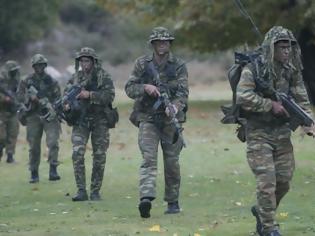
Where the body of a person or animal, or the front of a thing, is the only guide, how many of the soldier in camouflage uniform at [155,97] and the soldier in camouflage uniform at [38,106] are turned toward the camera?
2

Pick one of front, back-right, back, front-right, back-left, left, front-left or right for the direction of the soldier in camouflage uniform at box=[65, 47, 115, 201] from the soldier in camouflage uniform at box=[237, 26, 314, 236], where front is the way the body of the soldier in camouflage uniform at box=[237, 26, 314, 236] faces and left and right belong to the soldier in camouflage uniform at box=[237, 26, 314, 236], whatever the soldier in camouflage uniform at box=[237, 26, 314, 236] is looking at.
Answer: back

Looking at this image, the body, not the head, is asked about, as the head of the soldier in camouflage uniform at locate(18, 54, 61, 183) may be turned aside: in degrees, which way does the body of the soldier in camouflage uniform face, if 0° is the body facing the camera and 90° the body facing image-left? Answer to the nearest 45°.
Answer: approximately 0°

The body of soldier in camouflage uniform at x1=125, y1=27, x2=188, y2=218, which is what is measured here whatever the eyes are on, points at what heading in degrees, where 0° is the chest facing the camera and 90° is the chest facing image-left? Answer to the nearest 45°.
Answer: approximately 0°

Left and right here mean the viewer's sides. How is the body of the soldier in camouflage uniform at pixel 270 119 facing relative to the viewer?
facing the viewer and to the right of the viewer
